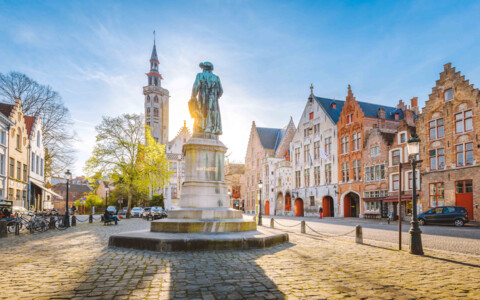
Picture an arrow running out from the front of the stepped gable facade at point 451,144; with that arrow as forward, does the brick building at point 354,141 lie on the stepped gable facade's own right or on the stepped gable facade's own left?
on the stepped gable facade's own right

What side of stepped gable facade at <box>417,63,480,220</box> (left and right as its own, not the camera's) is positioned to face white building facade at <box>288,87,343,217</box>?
right

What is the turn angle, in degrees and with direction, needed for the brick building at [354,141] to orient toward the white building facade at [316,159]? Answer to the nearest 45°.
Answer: approximately 90° to its right

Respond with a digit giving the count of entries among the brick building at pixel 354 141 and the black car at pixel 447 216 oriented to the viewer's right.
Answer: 0

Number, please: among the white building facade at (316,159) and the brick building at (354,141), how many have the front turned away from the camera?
0

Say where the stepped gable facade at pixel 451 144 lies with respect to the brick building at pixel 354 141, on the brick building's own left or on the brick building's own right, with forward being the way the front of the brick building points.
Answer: on the brick building's own left

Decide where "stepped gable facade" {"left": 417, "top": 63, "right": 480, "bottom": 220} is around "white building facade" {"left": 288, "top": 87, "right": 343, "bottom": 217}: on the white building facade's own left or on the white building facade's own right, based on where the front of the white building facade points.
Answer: on the white building facade's own left

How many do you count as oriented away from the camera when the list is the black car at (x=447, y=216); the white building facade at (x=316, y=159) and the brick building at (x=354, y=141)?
0

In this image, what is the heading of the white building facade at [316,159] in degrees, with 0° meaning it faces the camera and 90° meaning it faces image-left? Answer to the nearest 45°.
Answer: approximately 45°

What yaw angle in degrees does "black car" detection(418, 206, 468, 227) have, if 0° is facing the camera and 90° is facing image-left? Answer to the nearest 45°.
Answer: approximately 90°

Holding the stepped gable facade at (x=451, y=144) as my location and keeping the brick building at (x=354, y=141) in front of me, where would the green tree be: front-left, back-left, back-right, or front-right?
front-left

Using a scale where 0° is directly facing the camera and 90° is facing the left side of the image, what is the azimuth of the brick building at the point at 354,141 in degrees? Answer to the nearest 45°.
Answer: approximately 45°

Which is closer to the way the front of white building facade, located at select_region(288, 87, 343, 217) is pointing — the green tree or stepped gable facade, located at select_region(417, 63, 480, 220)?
the green tree

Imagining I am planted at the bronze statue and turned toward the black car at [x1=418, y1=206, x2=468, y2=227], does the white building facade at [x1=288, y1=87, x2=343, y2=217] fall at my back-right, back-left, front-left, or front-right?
front-left
